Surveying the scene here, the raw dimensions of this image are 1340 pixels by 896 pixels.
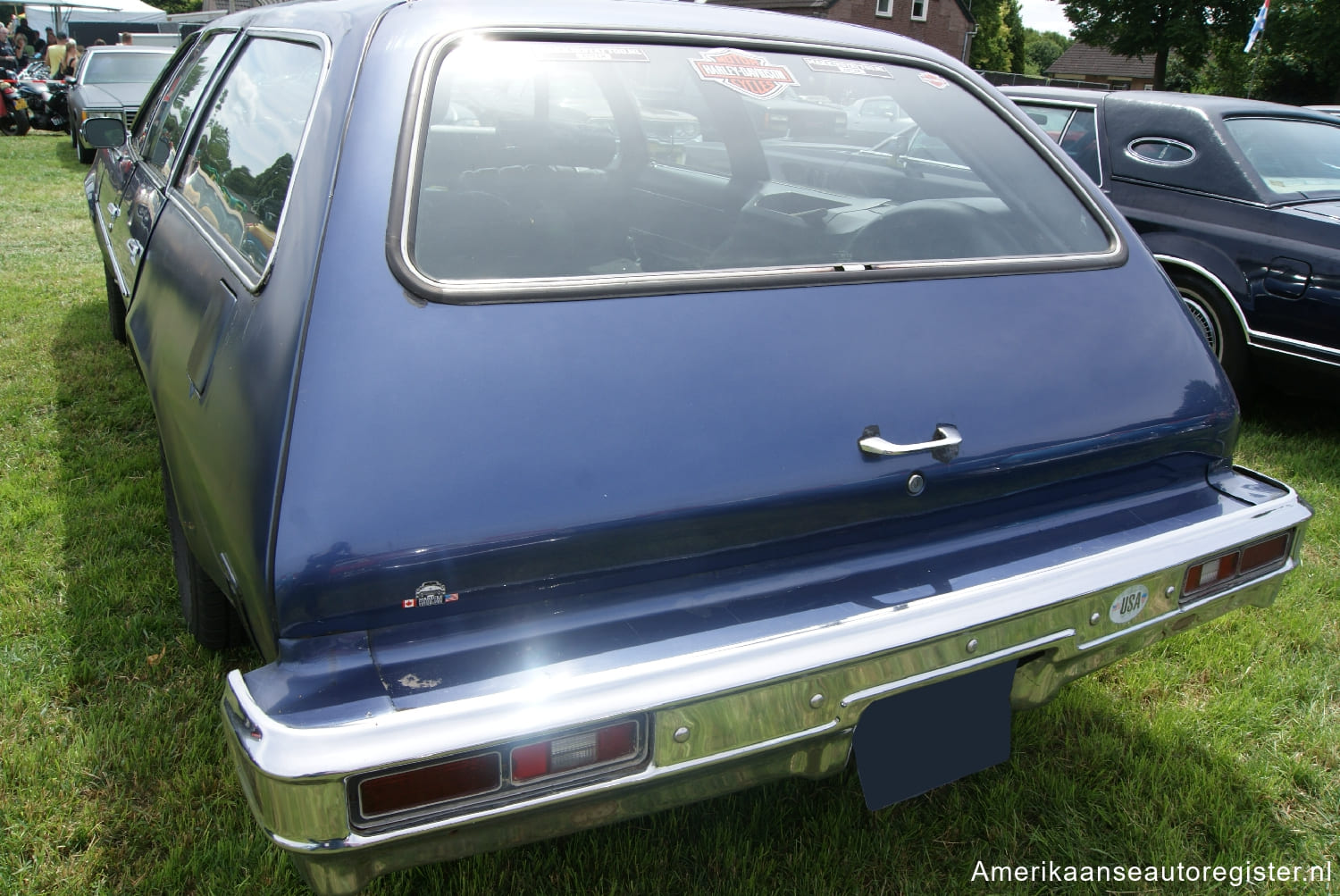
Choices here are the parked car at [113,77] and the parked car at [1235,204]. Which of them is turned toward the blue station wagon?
the parked car at [113,77]

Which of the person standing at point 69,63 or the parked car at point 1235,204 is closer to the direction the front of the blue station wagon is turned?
the person standing

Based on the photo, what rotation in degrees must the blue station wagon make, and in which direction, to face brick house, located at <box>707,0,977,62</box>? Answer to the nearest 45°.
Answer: approximately 45° to its right

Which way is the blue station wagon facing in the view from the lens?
facing away from the viewer and to the left of the viewer

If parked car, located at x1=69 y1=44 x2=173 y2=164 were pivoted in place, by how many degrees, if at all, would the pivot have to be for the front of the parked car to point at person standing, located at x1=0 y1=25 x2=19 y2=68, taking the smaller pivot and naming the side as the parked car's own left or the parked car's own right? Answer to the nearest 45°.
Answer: approximately 180°

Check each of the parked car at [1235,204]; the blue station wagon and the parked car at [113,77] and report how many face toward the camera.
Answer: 1

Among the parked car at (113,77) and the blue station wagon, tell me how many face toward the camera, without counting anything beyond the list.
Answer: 1

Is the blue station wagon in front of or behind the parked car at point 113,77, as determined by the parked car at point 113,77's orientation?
in front

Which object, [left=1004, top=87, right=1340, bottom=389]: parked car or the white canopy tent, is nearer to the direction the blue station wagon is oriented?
the white canopy tent

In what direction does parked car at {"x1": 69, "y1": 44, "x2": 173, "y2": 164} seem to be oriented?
toward the camera

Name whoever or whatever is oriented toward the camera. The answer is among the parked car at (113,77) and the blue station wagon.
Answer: the parked car

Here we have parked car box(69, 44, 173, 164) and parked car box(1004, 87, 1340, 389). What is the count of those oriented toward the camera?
1

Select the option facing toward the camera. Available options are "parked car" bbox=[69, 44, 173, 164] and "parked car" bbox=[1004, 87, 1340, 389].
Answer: "parked car" bbox=[69, 44, 173, 164]

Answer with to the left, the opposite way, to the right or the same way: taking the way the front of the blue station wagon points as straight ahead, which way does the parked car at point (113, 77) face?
the opposite way
